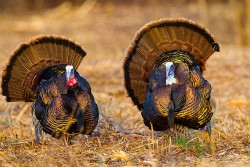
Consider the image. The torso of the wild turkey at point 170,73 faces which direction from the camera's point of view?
toward the camera

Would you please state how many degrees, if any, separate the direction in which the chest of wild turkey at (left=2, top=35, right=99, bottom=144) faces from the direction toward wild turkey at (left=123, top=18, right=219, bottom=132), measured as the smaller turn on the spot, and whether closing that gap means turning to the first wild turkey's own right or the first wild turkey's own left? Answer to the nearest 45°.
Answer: approximately 45° to the first wild turkey's own left

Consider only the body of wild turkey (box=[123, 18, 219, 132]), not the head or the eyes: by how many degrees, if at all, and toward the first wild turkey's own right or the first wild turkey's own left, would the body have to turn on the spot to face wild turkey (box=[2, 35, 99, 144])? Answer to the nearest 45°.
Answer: approximately 90° to the first wild turkey's own right

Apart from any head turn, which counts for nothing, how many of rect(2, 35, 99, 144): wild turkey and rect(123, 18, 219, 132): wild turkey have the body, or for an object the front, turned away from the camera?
0

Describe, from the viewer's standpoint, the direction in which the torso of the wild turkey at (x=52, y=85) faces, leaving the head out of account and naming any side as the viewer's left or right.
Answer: facing the viewer and to the right of the viewer
